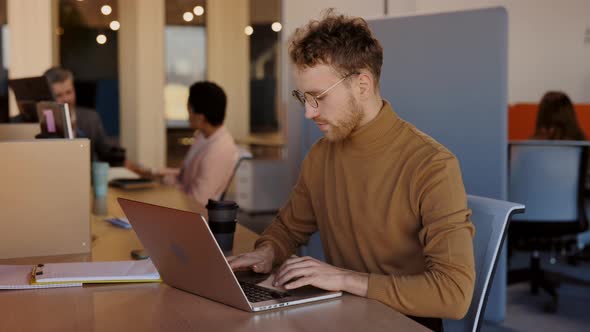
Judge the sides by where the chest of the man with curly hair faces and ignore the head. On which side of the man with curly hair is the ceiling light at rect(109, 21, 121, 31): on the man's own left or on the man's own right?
on the man's own right

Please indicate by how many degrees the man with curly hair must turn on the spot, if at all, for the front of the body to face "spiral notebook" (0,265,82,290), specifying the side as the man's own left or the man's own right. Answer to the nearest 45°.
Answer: approximately 45° to the man's own right

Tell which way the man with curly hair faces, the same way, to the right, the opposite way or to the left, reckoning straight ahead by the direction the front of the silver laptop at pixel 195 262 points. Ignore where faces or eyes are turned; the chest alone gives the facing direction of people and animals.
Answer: the opposite way

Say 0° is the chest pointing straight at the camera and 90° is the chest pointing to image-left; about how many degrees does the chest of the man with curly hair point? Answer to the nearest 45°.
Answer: approximately 45°

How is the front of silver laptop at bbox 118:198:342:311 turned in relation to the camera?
facing away from the viewer and to the right of the viewer

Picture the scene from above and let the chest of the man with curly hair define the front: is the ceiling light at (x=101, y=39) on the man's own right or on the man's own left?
on the man's own right

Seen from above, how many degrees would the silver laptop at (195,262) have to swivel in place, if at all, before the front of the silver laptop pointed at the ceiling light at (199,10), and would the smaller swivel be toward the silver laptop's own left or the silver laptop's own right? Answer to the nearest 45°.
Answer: approximately 45° to the silver laptop's own left

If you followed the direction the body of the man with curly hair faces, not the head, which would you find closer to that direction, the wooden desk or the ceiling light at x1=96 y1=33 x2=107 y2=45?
the wooden desk

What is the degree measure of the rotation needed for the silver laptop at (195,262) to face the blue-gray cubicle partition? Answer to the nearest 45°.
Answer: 0° — it already faces it
